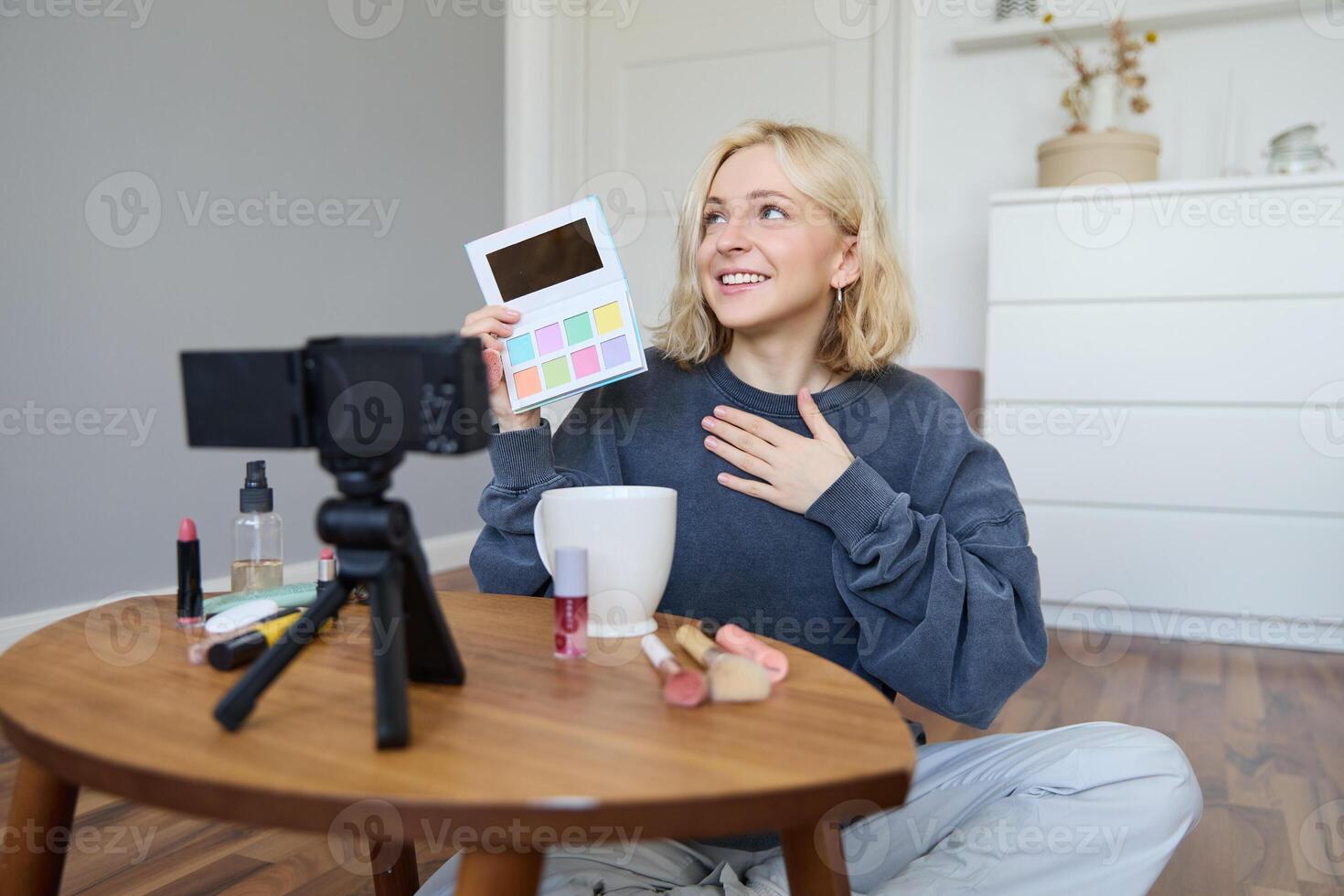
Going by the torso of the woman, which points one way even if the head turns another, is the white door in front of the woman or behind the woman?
behind

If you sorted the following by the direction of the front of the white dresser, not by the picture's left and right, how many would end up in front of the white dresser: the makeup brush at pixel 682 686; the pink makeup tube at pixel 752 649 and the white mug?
3

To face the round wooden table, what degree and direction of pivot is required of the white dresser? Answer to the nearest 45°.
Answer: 0° — it already faces it

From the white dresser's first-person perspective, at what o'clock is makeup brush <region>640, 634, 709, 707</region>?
The makeup brush is roughly at 12 o'clock from the white dresser.

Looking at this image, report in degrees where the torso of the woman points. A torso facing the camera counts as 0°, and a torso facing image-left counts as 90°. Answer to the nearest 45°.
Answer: approximately 0°

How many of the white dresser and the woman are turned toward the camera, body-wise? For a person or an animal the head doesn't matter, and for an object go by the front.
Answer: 2
